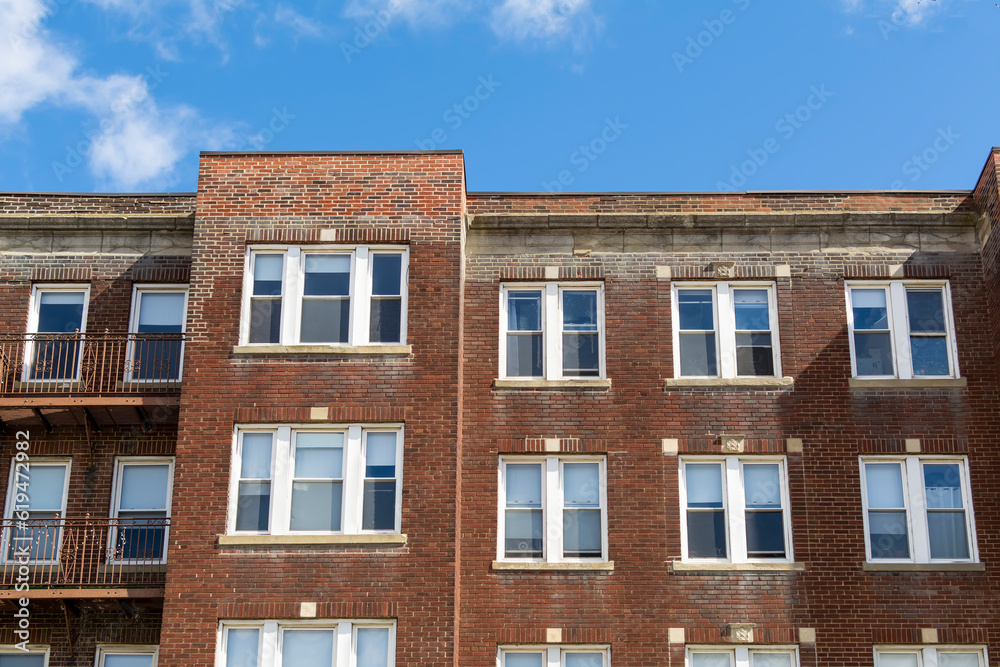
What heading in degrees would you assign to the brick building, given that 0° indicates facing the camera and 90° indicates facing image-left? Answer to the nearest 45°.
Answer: approximately 0°
